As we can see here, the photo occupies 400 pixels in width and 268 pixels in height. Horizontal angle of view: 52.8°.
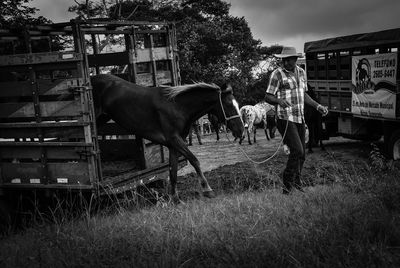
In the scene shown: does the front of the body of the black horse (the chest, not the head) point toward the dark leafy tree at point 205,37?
no

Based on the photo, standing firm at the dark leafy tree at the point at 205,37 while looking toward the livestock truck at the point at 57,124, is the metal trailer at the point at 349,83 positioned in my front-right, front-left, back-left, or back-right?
front-left

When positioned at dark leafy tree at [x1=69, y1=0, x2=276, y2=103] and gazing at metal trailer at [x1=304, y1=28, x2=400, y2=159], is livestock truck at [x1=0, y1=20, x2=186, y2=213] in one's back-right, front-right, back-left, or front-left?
front-right

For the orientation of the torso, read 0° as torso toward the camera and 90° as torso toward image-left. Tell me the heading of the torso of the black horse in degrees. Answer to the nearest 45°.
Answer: approximately 270°

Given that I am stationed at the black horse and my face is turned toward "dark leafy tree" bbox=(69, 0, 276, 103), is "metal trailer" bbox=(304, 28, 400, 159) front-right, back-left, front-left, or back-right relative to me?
front-right

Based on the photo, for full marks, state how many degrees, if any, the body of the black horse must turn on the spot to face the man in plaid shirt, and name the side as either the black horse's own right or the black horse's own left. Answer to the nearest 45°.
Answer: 0° — it already faces them

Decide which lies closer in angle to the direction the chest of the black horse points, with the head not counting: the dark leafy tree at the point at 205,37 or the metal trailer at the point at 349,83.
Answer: the metal trailer

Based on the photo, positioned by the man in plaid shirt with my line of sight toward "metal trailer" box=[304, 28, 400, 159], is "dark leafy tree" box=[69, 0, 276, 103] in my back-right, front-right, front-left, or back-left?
front-left

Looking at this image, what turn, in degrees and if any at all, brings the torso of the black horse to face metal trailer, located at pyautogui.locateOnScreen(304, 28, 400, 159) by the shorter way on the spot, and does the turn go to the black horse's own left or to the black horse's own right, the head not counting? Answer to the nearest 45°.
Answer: approximately 45° to the black horse's own left

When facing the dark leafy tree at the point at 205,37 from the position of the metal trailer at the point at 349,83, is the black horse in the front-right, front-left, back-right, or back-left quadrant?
back-left
